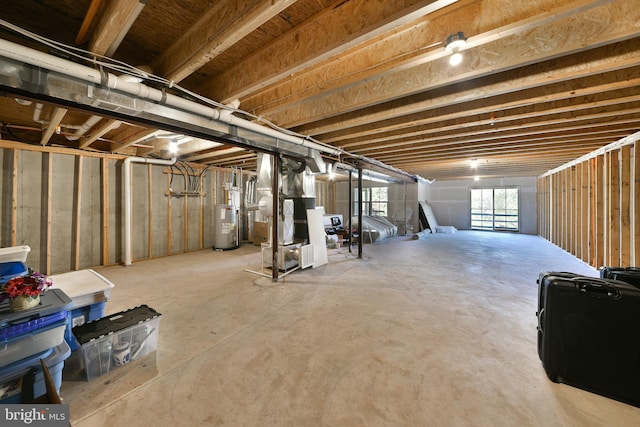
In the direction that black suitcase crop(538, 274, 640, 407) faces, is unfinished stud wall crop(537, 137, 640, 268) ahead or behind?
behind

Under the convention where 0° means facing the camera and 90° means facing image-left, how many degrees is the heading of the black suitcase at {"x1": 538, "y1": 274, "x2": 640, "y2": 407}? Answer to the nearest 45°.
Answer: approximately 45°

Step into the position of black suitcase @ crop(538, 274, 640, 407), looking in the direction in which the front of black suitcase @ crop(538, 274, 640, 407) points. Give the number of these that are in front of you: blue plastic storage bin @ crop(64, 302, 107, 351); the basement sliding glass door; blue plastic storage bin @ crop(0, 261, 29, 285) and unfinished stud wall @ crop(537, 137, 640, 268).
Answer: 2
